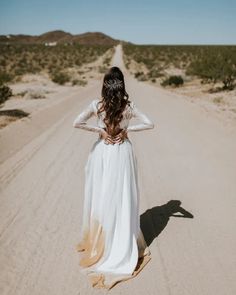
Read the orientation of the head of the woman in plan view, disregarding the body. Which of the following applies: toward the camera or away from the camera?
away from the camera

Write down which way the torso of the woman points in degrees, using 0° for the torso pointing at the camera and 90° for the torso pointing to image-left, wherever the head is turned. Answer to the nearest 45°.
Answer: approximately 180°
